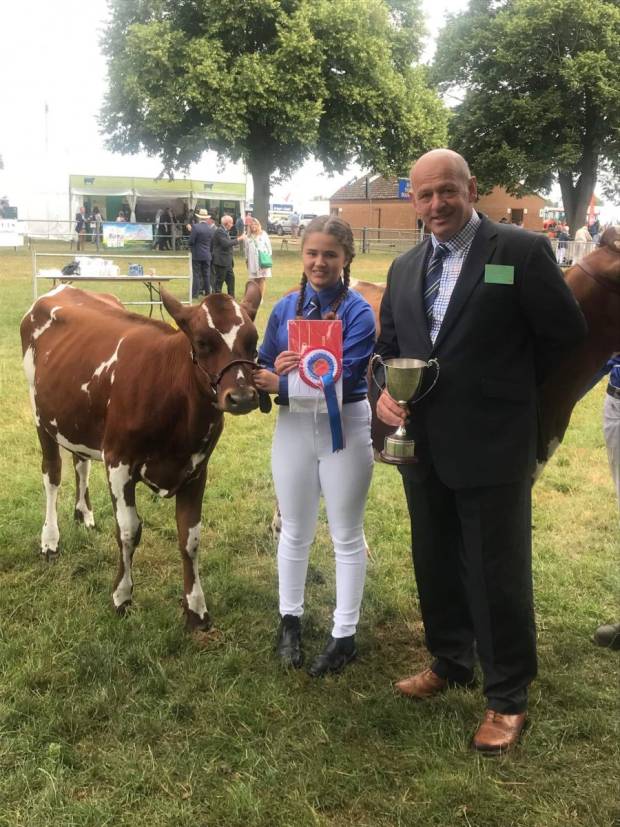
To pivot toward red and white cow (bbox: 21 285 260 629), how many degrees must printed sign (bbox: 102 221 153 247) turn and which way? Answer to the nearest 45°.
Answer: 0° — it already faces it

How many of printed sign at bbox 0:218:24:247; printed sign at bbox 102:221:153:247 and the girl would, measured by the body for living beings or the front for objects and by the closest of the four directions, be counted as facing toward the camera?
3

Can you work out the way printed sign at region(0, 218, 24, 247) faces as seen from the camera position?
facing the viewer

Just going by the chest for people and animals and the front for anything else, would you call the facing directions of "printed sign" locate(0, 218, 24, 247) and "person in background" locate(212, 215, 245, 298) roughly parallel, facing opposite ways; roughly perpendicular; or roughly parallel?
roughly perpendicular

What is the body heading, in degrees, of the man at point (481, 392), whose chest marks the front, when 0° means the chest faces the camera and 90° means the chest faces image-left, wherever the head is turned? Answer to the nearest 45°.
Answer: approximately 45°

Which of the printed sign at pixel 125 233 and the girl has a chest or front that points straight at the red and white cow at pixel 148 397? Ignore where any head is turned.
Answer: the printed sign

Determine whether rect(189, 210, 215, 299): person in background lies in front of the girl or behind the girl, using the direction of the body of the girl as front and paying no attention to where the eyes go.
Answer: behind
